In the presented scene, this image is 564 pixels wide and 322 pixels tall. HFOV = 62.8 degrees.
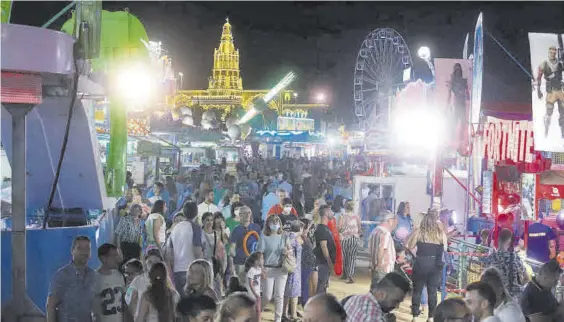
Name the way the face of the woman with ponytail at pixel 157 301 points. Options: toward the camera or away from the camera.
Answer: away from the camera

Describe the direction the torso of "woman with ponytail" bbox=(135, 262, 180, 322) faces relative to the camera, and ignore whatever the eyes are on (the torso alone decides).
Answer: away from the camera

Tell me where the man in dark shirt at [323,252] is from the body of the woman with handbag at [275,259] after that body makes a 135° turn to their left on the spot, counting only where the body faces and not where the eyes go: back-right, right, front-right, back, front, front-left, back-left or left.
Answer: front

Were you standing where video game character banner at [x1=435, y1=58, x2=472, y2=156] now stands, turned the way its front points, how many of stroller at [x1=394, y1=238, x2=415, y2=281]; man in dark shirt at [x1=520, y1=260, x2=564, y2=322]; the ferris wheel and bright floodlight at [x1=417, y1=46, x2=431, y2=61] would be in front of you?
2

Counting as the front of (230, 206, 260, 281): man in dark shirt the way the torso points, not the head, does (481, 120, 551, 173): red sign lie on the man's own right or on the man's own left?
on the man's own left

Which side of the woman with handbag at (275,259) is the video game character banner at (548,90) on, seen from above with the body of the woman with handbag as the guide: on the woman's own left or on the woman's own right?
on the woman's own left

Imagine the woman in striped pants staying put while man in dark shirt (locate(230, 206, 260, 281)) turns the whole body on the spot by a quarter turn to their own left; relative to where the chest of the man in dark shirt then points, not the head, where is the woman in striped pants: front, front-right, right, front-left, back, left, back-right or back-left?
front-left

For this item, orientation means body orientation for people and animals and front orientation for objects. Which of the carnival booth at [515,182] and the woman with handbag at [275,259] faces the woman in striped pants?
the carnival booth

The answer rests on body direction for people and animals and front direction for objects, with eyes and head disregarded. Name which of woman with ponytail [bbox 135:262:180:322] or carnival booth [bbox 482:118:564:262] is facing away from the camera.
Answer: the woman with ponytail
